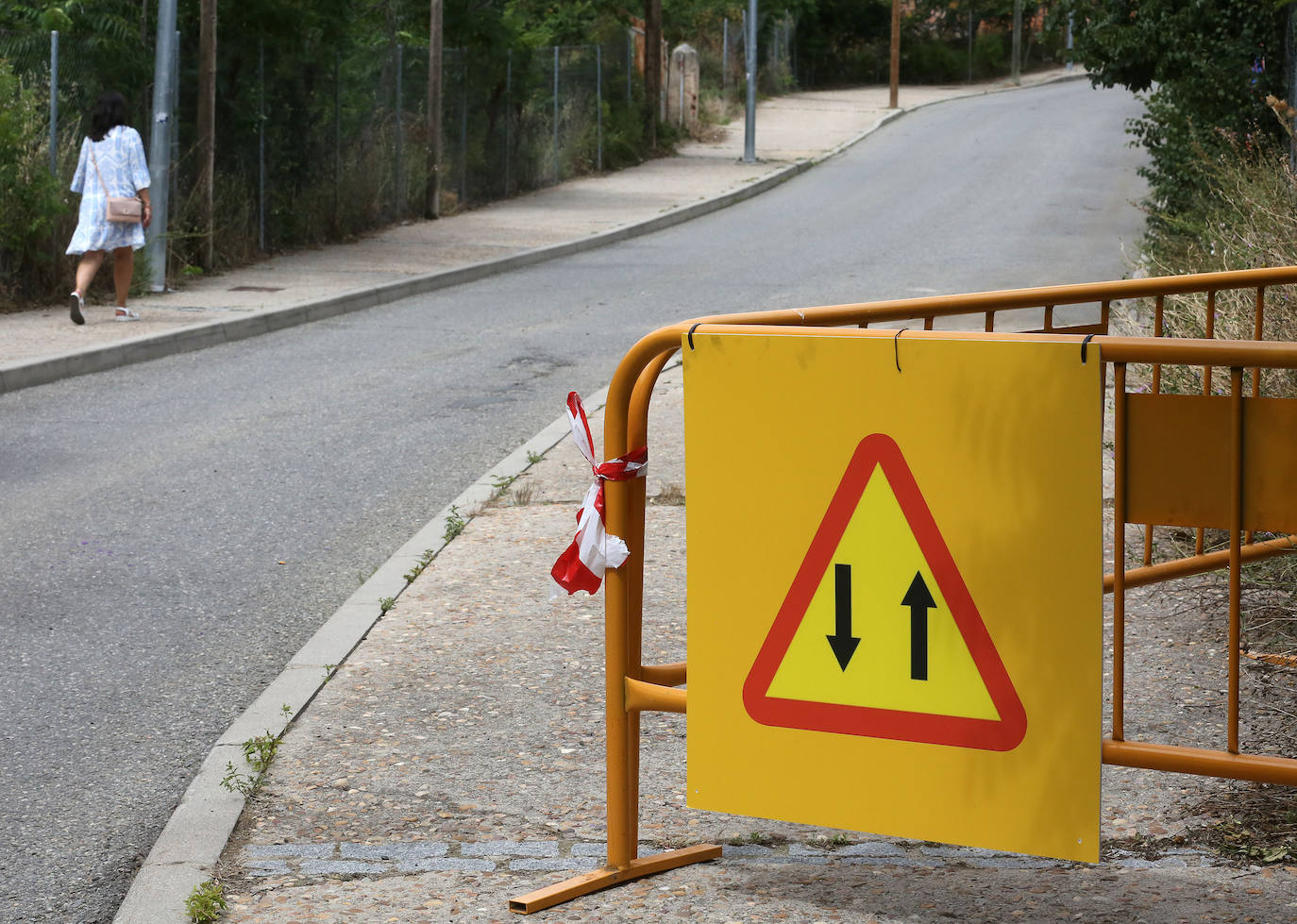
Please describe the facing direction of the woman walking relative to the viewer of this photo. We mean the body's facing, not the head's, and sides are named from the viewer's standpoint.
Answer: facing away from the viewer and to the right of the viewer

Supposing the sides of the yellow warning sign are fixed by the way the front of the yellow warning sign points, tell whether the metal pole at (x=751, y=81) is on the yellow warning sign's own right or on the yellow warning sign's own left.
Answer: on the yellow warning sign's own right

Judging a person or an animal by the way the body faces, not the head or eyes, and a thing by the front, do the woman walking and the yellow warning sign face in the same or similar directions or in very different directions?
very different directions

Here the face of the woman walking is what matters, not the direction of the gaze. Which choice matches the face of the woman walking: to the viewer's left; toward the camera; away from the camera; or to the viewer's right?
away from the camera

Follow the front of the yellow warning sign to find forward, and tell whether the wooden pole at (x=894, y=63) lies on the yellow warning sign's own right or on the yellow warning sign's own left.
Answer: on the yellow warning sign's own right

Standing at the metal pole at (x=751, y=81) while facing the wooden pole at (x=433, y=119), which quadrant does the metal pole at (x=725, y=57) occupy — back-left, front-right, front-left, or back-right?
back-right
